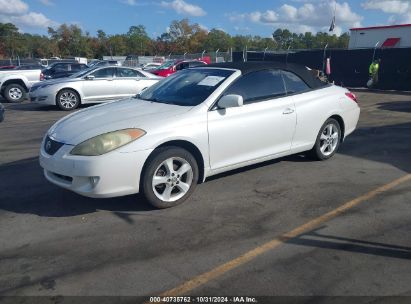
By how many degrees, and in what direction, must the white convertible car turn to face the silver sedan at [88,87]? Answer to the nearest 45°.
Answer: approximately 135° to its right

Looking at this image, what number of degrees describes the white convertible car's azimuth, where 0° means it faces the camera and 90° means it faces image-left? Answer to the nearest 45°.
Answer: approximately 45°

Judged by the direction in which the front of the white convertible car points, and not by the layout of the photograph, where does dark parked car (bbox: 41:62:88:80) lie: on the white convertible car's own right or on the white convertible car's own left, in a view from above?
on the white convertible car's own right
